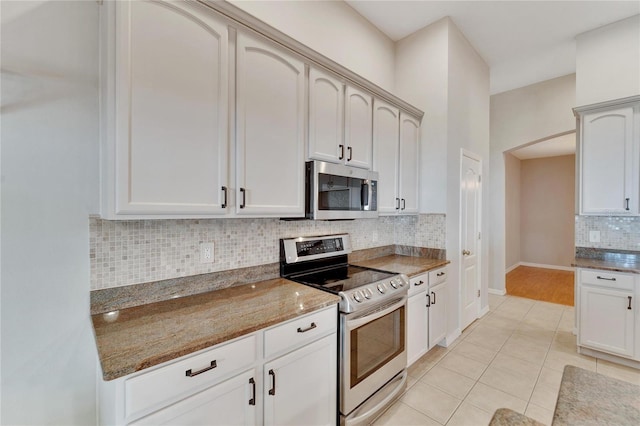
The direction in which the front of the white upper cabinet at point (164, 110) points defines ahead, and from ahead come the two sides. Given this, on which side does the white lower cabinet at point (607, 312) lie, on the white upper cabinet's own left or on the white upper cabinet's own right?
on the white upper cabinet's own left

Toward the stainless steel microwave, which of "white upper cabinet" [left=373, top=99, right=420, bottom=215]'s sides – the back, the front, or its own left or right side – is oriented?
right

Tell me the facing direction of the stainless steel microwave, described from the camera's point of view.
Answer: facing the viewer and to the right of the viewer

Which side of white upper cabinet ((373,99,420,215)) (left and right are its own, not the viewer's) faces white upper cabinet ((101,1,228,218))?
right

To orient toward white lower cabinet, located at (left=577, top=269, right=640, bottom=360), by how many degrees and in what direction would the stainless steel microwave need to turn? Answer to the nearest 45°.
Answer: approximately 45° to its left

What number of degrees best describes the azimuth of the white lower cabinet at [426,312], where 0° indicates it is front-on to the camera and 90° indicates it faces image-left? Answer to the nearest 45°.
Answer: approximately 315°

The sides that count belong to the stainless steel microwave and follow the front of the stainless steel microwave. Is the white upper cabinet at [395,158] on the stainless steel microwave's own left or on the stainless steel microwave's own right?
on the stainless steel microwave's own left

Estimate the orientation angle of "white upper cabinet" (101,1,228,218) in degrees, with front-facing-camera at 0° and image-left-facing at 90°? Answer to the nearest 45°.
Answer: approximately 0°

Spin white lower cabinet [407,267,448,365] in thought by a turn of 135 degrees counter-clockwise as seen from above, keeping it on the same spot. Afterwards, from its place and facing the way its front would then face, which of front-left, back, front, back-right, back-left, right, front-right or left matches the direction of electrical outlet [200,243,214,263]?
back-left

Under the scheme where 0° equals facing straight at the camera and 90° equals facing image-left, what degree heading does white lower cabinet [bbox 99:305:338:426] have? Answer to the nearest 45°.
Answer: approximately 315°

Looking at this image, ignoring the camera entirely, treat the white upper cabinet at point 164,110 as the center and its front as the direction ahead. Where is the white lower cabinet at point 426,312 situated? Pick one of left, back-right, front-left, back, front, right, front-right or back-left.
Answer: left
